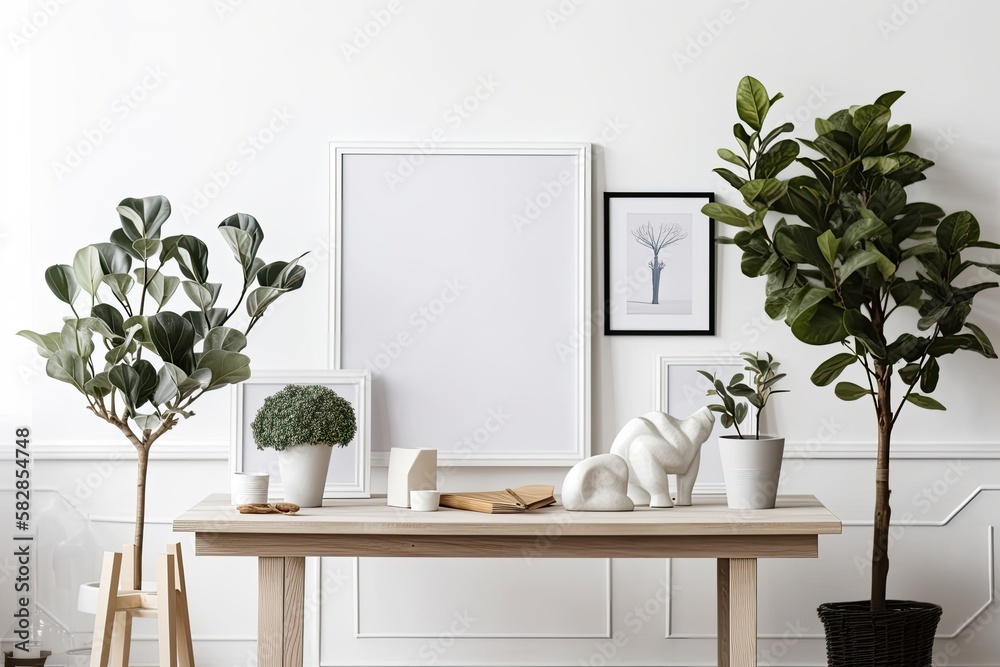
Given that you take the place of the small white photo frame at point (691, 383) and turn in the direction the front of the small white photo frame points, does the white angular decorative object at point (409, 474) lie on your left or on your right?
on your right

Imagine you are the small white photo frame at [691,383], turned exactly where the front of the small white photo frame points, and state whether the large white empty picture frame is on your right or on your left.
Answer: on your right

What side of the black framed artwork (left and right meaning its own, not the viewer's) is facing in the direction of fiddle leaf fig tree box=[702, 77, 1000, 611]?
left

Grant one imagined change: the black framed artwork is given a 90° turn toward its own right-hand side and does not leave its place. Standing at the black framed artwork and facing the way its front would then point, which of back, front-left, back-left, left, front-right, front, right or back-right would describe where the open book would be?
front-left

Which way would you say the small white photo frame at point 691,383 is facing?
toward the camera

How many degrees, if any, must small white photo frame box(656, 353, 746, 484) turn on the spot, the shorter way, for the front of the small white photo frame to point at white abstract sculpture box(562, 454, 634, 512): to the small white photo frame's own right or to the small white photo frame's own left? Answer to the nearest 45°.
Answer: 0° — it already faces it

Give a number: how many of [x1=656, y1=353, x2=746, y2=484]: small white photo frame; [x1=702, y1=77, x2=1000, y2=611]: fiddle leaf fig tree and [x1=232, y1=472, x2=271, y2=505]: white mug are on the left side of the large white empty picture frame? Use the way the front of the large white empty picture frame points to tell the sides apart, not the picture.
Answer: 2

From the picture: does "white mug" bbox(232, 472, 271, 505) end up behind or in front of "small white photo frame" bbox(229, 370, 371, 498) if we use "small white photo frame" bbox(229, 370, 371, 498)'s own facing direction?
in front

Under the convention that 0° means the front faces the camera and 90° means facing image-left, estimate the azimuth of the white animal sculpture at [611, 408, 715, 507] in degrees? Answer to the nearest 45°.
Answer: approximately 270°

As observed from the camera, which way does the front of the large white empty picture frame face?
facing the viewer

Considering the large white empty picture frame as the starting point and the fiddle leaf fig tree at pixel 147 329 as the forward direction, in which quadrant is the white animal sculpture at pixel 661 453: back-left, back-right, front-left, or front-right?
back-left

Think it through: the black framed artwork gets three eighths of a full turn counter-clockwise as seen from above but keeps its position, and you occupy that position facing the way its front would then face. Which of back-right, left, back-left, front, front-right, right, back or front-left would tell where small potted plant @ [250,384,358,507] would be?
back

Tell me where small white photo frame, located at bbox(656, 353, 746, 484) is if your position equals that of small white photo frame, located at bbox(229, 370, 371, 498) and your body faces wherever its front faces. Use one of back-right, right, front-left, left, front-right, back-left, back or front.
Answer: left

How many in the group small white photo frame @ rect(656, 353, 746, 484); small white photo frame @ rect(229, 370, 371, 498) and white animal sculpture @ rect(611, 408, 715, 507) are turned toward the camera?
2

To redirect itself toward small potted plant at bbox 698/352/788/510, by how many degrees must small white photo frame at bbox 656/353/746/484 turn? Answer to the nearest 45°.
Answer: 0° — it already faces it
